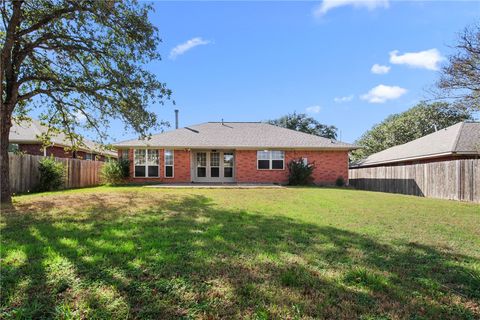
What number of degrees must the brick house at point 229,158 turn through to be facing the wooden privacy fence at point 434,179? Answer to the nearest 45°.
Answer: approximately 135° to its right

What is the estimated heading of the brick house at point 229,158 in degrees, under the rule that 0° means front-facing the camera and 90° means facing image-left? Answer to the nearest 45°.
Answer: approximately 180°
